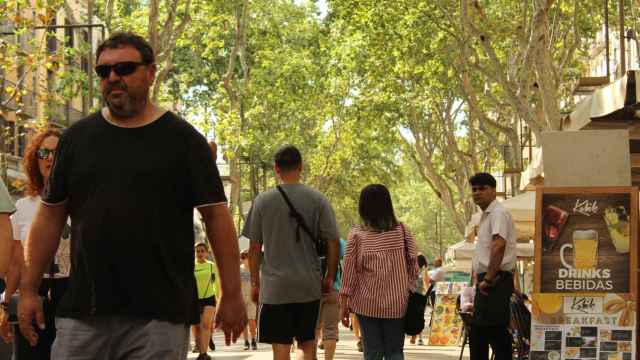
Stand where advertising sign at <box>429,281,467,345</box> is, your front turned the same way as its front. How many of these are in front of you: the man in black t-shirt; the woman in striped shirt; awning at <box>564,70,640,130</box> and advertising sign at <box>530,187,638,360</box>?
4

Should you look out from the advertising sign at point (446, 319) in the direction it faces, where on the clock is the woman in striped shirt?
The woman in striped shirt is roughly at 12 o'clock from the advertising sign.

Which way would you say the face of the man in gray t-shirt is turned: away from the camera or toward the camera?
away from the camera

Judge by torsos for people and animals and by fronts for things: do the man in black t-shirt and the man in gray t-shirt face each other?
no

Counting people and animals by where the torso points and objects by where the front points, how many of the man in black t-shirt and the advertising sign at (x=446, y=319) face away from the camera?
0

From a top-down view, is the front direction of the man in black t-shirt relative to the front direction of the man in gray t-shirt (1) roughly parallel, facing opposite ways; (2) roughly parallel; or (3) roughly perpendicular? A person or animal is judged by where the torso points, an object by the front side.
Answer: roughly parallel, facing opposite ways

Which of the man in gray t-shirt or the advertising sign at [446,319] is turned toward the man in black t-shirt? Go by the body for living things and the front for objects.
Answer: the advertising sign

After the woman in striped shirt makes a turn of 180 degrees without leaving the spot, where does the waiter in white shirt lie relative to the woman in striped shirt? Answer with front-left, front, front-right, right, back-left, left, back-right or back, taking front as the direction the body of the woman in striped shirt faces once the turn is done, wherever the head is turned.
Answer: back-left

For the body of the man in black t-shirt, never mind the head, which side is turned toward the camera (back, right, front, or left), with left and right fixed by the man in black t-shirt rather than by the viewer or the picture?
front

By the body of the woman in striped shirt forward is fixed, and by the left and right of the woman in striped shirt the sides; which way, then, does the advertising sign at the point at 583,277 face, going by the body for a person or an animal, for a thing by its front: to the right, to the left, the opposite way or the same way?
the opposite way

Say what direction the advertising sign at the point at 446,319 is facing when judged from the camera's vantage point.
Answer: facing the viewer

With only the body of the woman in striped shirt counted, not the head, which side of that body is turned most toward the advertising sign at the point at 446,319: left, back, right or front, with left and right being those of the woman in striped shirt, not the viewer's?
front

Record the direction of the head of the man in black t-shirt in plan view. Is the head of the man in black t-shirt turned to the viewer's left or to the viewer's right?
to the viewer's left

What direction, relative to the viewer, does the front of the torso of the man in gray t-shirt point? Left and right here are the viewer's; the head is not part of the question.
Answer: facing away from the viewer

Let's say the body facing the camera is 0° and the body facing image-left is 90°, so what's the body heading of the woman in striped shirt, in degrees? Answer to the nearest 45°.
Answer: approximately 180°

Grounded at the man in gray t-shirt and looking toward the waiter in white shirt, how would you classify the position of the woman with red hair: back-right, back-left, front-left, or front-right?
back-right

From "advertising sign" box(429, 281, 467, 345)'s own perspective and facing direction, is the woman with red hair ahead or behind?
ahead

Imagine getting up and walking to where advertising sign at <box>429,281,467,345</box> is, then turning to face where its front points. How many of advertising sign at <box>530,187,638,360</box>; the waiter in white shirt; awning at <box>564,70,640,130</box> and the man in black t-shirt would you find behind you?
0

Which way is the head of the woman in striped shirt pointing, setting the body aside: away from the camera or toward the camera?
away from the camera
